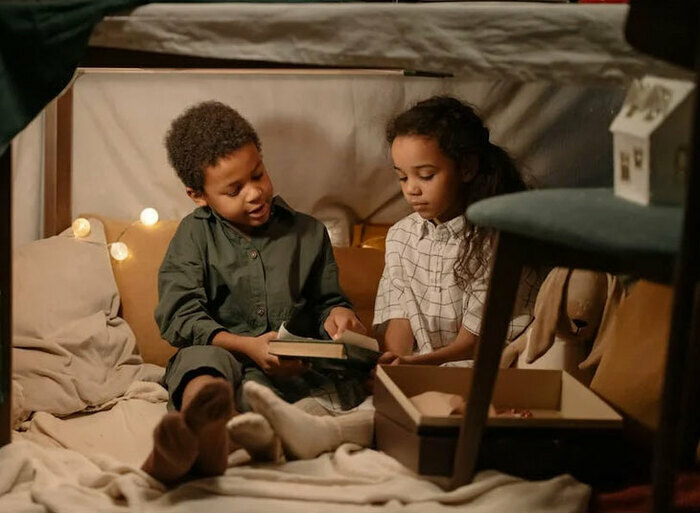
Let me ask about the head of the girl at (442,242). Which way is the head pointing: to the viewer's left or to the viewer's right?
to the viewer's left

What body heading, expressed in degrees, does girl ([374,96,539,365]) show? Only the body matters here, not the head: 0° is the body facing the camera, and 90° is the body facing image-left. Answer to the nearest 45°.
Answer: approximately 45°

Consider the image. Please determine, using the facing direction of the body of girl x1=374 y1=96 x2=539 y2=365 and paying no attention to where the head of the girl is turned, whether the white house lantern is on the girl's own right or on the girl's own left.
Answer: on the girl's own left

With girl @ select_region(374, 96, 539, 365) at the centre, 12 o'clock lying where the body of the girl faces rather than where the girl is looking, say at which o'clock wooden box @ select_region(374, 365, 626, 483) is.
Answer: The wooden box is roughly at 10 o'clock from the girl.

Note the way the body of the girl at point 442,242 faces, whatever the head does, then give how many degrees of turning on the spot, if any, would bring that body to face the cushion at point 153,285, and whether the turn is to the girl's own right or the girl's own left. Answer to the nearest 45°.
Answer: approximately 45° to the girl's own right

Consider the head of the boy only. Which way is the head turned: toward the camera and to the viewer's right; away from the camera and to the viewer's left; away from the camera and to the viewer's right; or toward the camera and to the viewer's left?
toward the camera and to the viewer's right
